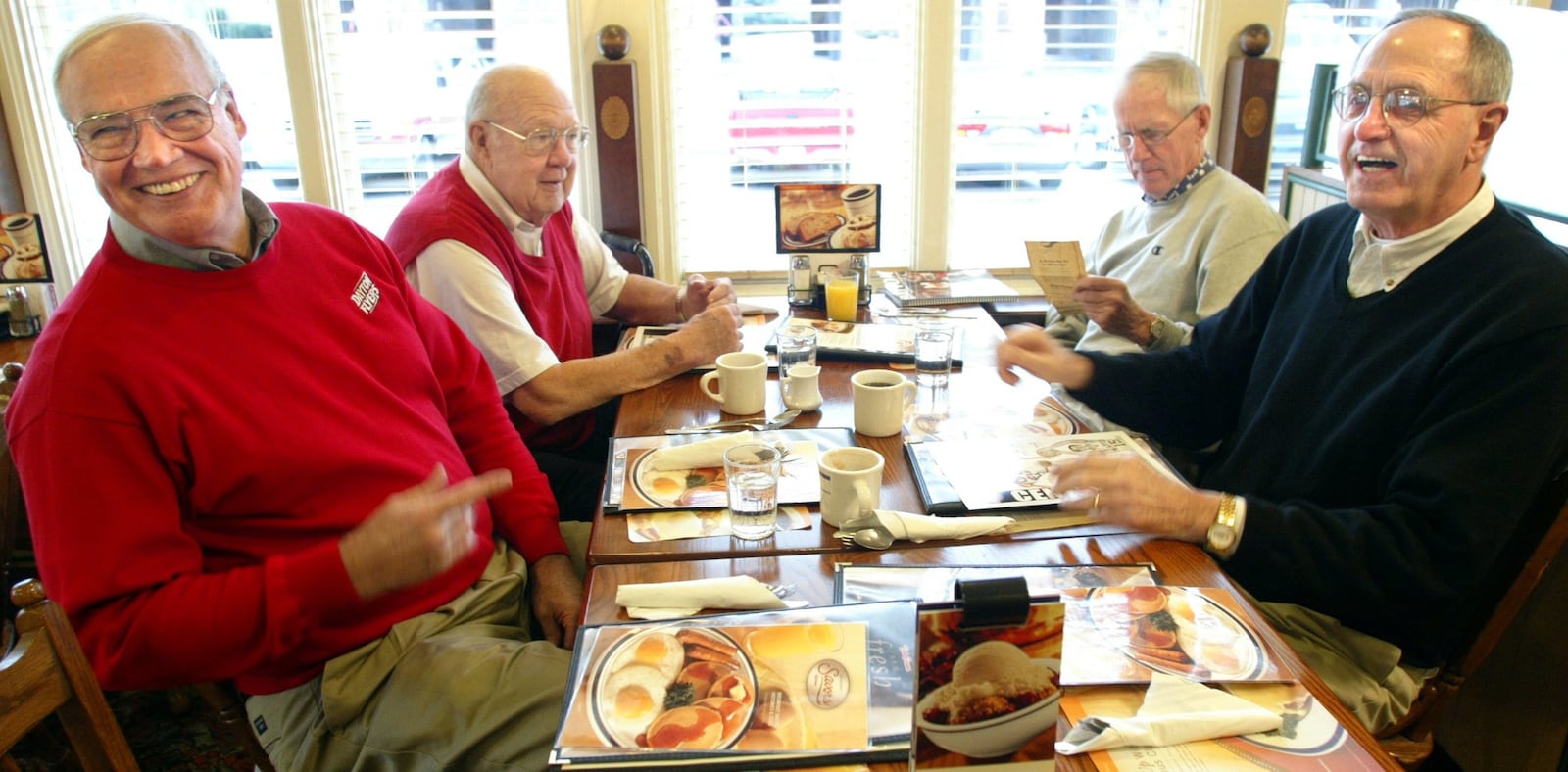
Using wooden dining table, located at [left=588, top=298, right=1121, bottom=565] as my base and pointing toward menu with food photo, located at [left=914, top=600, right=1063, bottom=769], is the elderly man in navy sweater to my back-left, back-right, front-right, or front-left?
front-left

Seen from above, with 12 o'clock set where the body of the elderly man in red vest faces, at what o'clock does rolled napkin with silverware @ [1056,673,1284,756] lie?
The rolled napkin with silverware is roughly at 1 o'clock from the elderly man in red vest.

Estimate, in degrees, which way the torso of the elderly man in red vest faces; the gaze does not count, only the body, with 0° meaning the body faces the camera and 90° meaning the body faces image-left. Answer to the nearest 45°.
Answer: approximately 315°

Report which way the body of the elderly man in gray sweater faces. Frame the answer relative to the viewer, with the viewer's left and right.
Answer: facing the viewer and to the left of the viewer

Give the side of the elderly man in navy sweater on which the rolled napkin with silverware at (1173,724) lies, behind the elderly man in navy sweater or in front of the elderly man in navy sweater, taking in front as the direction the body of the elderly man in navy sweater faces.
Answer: in front

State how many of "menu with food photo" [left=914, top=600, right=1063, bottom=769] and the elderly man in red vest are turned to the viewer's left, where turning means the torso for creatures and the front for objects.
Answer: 0

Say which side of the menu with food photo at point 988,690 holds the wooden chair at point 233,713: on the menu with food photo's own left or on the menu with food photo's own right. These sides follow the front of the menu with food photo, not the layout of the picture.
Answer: on the menu with food photo's own right

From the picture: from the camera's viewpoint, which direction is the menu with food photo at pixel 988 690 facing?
toward the camera

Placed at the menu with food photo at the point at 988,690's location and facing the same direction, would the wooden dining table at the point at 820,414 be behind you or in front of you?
behind

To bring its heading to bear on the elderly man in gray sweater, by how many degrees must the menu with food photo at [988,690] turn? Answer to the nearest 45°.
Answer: approximately 180°

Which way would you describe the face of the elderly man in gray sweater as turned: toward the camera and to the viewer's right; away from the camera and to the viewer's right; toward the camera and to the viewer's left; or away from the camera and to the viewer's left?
toward the camera and to the viewer's left

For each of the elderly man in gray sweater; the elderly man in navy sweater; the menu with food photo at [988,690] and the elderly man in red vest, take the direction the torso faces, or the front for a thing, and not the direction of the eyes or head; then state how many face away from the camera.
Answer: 0

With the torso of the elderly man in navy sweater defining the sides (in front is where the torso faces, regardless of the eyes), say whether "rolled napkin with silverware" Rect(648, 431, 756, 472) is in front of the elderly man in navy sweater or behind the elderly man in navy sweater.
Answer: in front

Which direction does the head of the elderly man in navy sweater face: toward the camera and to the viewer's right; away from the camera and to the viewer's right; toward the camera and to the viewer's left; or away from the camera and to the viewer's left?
toward the camera and to the viewer's left

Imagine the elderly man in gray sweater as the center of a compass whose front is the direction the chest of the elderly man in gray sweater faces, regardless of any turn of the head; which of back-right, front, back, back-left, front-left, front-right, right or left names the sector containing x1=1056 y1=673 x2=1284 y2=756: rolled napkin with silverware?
front-left

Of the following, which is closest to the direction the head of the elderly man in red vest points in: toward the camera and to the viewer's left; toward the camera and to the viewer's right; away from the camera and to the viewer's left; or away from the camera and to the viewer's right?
toward the camera and to the viewer's right

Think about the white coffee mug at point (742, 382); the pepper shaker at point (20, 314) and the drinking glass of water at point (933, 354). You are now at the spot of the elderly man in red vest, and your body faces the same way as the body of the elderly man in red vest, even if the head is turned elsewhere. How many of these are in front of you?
2

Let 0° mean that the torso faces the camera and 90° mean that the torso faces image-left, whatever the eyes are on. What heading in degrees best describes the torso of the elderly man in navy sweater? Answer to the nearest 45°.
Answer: approximately 45°
